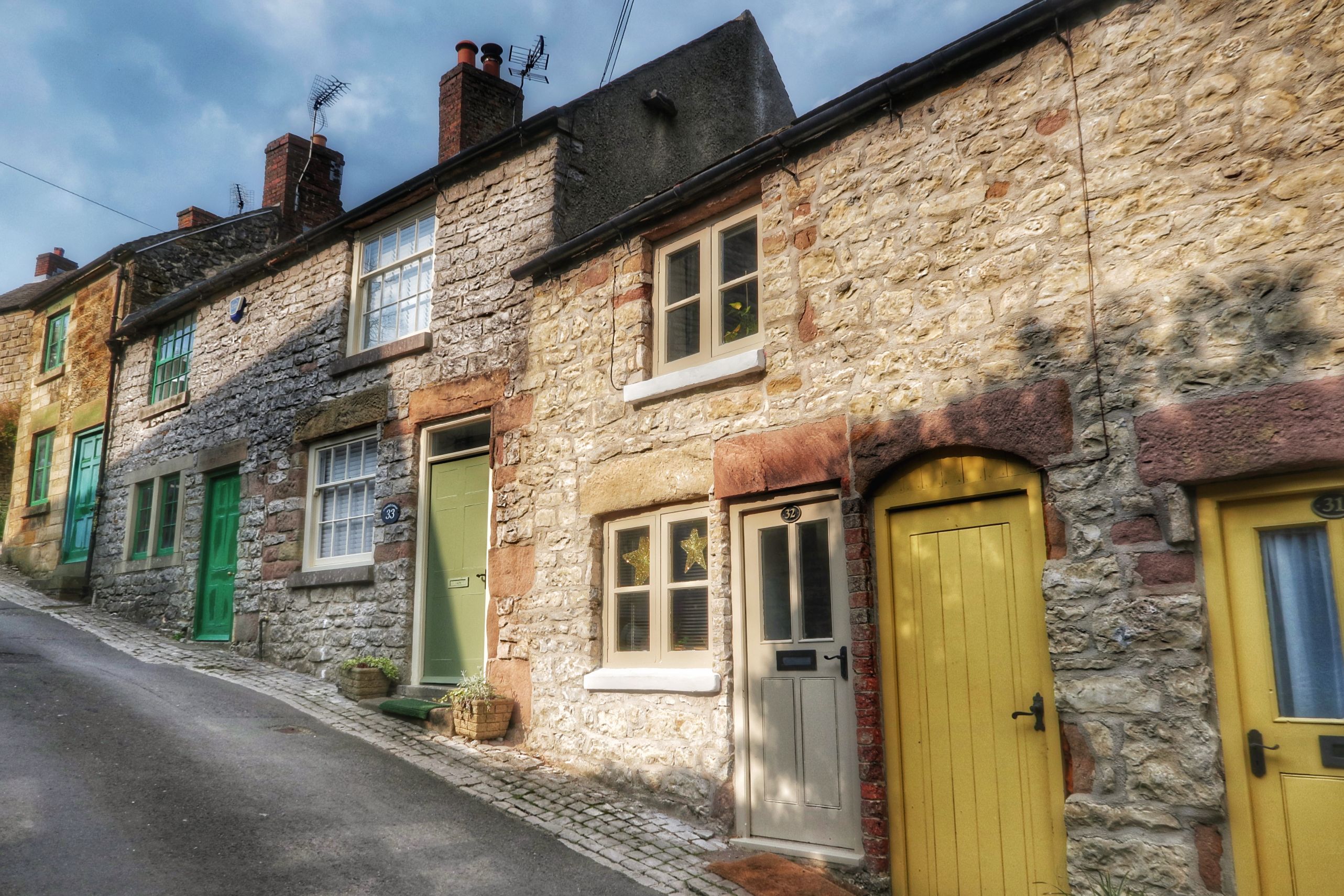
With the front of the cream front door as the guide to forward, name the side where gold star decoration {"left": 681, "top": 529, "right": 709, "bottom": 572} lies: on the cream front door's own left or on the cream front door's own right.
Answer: on the cream front door's own right

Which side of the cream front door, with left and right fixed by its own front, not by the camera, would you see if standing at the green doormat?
right

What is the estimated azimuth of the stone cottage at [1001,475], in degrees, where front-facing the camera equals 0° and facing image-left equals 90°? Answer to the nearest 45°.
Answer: approximately 45°

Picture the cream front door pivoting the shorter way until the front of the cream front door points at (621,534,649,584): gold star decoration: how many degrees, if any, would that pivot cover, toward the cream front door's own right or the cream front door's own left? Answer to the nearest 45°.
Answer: approximately 90° to the cream front door's own right

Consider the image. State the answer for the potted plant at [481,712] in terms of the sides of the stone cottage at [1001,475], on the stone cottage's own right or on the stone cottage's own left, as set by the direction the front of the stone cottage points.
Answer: on the stone cottage's own right

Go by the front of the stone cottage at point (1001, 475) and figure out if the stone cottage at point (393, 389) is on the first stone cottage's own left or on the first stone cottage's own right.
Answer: on the first stone cottage's own right

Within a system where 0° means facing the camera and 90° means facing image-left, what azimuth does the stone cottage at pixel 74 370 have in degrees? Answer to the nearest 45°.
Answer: approximately 45°

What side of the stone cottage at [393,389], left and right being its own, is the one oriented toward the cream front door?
left
